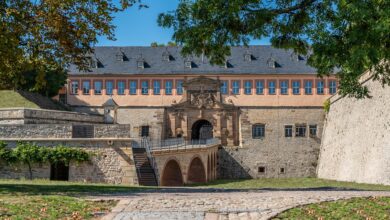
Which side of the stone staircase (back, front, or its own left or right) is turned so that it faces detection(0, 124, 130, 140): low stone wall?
right

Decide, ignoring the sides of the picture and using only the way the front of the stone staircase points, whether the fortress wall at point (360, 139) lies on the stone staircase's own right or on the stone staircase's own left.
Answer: on the stone staircase's own left

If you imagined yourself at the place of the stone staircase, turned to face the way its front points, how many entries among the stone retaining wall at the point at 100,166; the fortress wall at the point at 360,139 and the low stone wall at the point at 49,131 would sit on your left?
1

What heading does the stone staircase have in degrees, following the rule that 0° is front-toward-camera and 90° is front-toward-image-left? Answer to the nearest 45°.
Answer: approximately 0°

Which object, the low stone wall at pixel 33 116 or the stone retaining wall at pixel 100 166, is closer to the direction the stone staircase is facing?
the stone retaining wall

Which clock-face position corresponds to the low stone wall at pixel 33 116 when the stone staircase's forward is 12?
The low stone wall is roughly at 4 o'clock from the stone staircase.

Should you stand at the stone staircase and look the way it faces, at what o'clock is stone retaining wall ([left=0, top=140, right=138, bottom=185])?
The stone retaining wall is roughly at 2 o'clock from the stone staircase.
